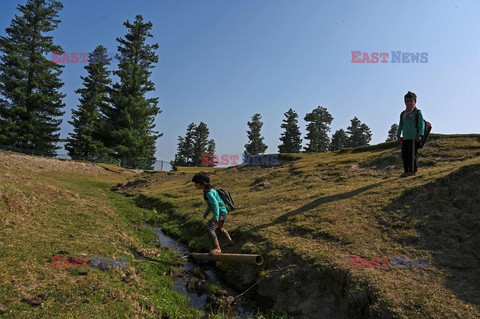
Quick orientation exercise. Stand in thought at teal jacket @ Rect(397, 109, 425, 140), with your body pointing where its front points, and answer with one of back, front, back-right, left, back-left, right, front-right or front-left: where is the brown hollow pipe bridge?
front

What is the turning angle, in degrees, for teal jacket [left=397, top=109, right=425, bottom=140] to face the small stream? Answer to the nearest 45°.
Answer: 0° — it already faces it

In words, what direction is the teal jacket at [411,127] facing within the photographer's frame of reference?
facing the viewer and to the left of the viewer
